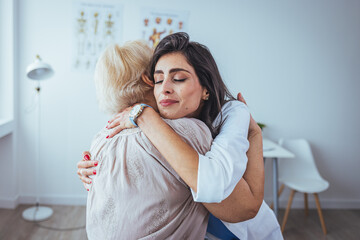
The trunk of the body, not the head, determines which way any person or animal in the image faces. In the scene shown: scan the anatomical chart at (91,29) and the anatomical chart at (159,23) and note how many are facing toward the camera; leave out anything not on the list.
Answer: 2

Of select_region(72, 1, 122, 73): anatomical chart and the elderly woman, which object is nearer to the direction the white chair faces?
the elderly woman

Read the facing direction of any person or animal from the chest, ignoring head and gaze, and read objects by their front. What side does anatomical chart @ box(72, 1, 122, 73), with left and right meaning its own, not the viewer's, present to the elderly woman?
front

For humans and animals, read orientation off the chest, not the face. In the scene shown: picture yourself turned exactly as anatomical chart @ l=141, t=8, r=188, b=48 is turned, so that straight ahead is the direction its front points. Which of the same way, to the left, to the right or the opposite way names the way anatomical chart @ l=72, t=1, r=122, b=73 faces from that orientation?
the same way

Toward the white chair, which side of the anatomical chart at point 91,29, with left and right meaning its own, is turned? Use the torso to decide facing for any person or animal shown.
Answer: left

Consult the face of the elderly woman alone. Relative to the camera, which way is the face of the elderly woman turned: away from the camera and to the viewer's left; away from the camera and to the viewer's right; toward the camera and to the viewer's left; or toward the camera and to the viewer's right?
away from the camera and to the viewer's right

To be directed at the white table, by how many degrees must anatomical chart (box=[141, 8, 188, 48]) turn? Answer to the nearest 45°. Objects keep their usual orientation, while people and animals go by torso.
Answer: approximately 45° to its left

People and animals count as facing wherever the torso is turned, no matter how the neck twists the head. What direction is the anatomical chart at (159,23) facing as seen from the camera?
toward the camera

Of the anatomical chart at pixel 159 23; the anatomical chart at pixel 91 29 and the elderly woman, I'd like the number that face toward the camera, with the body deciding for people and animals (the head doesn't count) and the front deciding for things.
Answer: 2

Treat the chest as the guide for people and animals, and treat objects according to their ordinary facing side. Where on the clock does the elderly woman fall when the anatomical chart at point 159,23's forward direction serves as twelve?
The elderly woman is roughly at 12 o'clock from the anatomical chart.

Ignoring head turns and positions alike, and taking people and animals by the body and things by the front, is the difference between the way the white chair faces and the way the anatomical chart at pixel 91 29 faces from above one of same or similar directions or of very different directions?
same or similar directions

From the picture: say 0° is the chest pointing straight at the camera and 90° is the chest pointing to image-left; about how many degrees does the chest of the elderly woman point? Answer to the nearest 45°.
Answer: approximately 225°

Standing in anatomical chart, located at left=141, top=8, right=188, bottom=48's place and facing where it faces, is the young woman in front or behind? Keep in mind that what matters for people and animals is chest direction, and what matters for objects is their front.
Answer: in front

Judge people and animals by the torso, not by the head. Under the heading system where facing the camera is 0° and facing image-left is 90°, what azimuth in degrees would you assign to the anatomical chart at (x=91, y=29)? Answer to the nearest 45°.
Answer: approximately 0°

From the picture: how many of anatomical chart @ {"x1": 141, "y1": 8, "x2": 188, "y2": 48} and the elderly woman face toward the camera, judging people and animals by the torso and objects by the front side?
1

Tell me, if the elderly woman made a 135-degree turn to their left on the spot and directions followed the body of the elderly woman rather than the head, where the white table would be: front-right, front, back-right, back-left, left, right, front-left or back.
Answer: back-right

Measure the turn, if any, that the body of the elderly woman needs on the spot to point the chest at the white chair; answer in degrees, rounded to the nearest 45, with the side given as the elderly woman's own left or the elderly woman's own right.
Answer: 0° — they already face it
